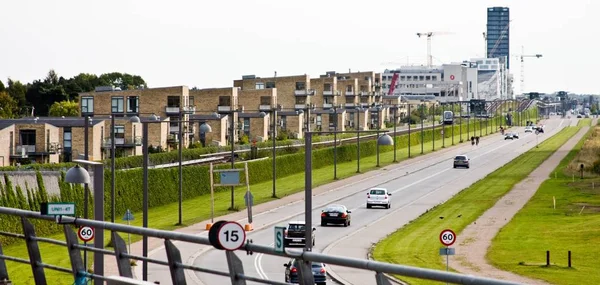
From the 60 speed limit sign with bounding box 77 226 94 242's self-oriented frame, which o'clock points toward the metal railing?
The metal railing is roughly at 12 o'clock from the 60 speed limit sign.

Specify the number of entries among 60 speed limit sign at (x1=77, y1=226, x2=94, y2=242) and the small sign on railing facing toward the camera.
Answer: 2

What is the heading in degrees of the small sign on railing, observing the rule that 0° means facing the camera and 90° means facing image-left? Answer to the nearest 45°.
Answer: approximately 0°
